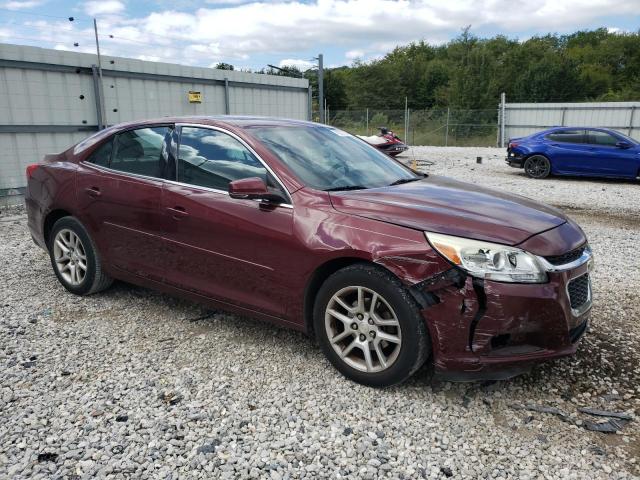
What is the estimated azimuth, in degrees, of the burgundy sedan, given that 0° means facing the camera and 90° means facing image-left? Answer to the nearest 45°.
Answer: approximately 315°

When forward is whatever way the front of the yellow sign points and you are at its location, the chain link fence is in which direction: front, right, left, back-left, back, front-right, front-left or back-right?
back-left

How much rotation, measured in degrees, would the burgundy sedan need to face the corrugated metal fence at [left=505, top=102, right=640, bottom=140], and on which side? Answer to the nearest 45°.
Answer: approximately 90° to its left

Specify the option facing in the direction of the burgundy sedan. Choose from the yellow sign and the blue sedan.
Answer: the yellow sign

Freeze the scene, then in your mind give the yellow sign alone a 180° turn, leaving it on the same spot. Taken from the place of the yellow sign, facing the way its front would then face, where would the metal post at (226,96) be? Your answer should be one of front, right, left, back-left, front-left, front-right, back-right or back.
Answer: front-right
